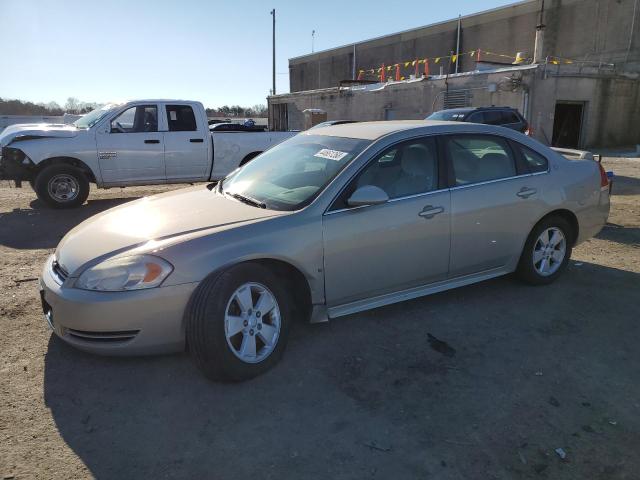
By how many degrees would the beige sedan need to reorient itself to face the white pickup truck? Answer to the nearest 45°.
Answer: approximately 90° to its right

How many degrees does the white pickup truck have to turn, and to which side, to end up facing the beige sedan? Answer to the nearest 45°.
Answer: approximately 90° to its left

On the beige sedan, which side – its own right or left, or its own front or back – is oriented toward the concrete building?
back

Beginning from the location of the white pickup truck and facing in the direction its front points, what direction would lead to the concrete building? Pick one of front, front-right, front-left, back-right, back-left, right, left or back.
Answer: back-right

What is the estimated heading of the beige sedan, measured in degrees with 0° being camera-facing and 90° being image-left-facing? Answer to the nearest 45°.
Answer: approximately 45°

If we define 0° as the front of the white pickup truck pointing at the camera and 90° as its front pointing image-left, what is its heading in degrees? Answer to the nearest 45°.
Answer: approximately 90°
